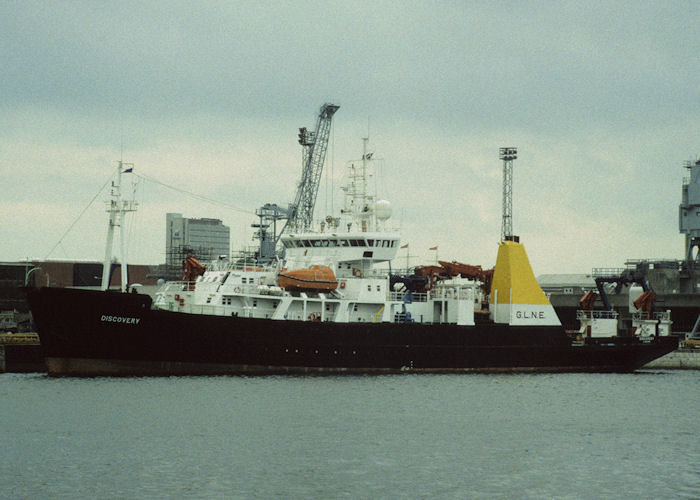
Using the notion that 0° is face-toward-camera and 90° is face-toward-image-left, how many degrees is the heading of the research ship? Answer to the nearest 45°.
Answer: approximately 90°

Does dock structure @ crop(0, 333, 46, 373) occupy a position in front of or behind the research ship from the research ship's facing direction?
in front
